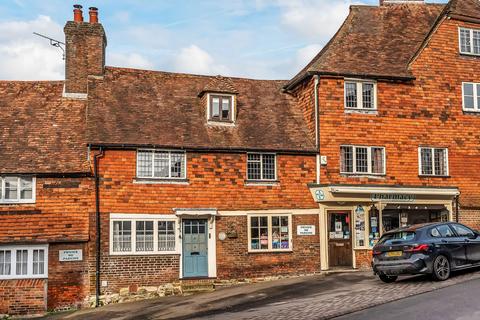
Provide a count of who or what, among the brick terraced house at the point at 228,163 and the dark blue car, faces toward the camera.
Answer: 1

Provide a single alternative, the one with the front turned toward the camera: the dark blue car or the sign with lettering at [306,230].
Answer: the sign with lettering

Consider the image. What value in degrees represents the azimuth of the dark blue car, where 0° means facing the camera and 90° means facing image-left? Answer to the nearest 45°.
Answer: approximately 225°

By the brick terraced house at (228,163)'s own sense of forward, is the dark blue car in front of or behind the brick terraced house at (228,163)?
in front

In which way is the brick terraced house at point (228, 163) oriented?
toward the camera

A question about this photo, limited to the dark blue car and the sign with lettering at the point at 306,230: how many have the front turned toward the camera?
1

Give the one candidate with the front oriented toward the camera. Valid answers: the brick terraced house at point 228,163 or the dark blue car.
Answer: the brick terraced house

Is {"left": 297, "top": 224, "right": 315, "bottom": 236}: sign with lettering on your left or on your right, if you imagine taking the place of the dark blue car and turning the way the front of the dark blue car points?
on your left
